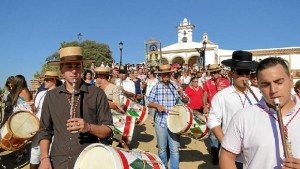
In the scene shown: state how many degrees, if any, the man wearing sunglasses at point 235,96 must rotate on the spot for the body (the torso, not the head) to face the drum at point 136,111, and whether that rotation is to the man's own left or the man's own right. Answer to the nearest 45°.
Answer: approximately 180°

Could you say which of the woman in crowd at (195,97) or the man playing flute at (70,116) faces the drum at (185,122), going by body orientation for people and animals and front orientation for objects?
the woman in crowd

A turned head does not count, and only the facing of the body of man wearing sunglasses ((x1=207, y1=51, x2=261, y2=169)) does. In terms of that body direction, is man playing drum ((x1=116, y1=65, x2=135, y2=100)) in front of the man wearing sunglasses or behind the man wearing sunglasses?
behind

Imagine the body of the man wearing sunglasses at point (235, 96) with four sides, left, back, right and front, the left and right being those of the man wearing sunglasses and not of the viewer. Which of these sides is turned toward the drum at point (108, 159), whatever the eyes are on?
right

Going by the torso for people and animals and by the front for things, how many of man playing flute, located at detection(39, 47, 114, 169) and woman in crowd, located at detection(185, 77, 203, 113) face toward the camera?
2

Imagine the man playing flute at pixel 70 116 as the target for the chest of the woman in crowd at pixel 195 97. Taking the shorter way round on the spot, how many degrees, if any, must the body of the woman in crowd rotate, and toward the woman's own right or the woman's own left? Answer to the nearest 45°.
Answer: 0° — they already face them

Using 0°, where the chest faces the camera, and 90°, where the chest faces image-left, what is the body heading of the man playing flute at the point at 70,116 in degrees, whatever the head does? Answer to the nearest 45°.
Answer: approximately 0°

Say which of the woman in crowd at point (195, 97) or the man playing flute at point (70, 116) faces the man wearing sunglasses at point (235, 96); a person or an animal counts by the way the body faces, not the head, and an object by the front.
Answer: the woman in crowd

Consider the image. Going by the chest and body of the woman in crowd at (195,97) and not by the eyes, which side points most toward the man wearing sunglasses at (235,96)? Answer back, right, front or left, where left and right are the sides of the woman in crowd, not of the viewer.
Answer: front
